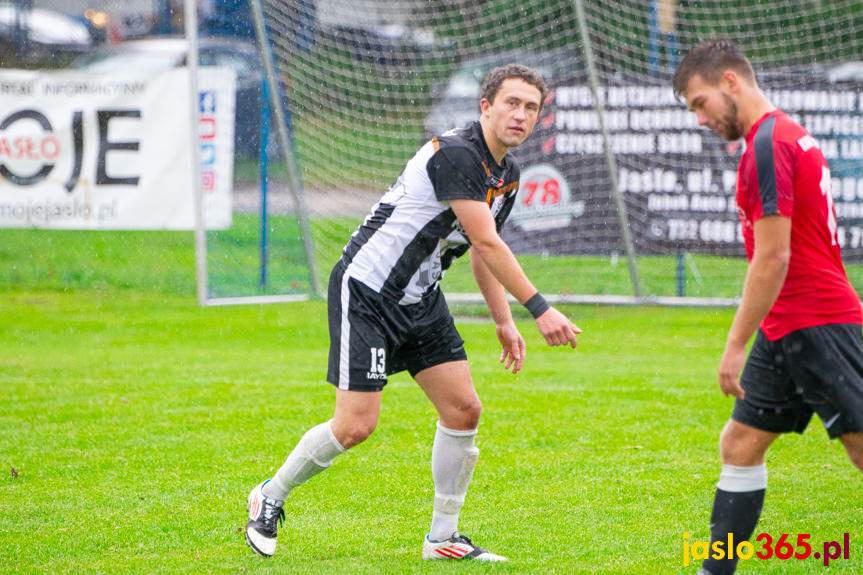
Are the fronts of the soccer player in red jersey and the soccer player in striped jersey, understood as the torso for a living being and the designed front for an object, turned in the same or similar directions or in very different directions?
very different directions

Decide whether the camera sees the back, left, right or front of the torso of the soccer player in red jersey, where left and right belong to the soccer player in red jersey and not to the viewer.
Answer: left

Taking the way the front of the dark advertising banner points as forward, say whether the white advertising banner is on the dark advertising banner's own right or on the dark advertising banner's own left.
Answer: on the dark advertising banner's own right

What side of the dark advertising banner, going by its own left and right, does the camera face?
front

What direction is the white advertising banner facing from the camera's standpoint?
toward the camera

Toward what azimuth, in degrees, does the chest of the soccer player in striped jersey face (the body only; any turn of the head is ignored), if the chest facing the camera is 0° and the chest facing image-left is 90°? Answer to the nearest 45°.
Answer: approximately 315°

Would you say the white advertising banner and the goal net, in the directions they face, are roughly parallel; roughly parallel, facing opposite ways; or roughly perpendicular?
roughly parallel

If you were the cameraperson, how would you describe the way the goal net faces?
facing the viewer

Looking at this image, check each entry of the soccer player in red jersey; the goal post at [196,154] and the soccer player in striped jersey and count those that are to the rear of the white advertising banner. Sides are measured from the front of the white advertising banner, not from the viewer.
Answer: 0

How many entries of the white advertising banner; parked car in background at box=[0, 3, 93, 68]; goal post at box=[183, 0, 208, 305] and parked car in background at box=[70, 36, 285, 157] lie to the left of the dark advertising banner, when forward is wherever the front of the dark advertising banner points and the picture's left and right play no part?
0

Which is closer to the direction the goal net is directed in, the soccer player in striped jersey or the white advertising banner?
the soccer player in striped jersey
